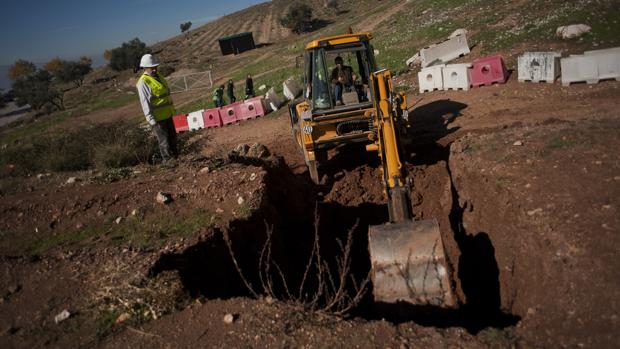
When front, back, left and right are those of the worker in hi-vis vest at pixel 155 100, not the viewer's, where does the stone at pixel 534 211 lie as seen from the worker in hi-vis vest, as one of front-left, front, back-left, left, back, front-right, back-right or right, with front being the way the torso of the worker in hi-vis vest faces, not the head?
front

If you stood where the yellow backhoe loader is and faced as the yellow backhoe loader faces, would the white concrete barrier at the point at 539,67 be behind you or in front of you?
in front

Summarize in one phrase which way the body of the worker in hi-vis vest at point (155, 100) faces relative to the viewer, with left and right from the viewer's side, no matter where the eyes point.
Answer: facing the viewer and to the right of the viewer

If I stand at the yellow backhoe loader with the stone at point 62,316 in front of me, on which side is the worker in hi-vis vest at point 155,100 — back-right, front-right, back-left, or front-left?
front-right

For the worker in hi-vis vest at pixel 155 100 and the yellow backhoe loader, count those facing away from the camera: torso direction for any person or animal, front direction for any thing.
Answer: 1

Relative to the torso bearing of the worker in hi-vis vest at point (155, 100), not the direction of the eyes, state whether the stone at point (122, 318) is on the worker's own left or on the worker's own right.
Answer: on the worker's own right

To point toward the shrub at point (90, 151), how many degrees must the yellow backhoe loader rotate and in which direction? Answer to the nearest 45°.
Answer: approximately 45° to its left

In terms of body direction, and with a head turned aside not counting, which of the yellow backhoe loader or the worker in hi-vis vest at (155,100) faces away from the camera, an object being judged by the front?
the yellow backhoe loader

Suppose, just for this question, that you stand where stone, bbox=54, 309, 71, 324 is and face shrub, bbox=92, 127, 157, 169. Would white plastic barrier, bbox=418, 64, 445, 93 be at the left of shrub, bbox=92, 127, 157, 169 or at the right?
right

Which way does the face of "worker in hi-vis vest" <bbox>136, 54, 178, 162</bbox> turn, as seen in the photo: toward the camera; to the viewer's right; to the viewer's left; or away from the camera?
to the viewer's right

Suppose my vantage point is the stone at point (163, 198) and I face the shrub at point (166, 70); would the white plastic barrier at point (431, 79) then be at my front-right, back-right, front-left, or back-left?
front-right

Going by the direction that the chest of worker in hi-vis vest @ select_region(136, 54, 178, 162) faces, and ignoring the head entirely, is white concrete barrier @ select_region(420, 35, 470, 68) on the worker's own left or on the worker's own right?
on the worker's own left

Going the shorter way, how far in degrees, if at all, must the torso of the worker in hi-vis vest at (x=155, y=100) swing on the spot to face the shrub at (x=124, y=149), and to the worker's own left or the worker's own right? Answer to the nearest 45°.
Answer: approximately 180°

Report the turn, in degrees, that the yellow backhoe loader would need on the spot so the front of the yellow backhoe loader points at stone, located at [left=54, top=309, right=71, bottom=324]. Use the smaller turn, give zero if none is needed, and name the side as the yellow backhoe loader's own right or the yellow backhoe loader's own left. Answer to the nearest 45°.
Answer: approximately 135° to the yellow backhoe loader's own left

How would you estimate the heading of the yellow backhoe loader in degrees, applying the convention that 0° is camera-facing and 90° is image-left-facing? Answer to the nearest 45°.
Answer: approximately 180°

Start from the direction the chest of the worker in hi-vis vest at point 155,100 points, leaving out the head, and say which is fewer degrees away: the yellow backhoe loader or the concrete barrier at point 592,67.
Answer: the yellow backhoe loader
